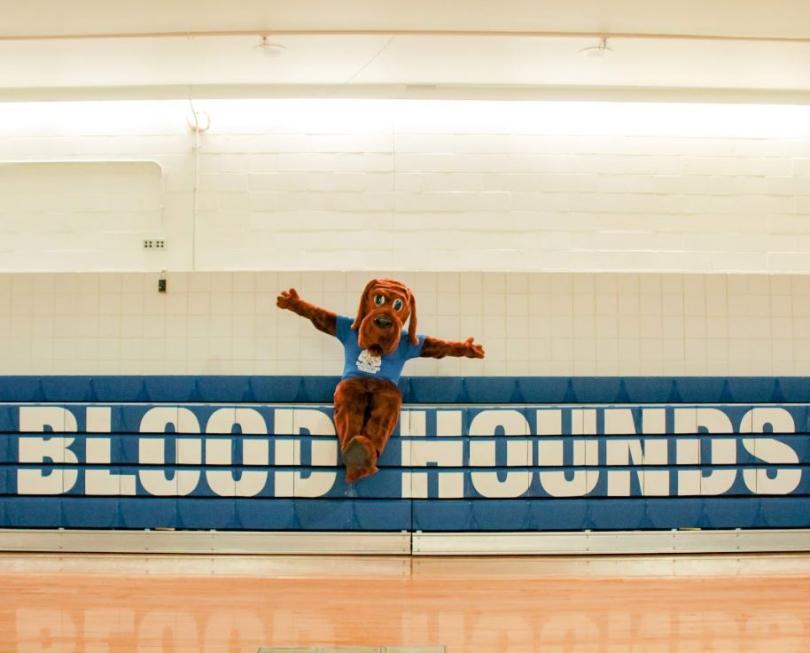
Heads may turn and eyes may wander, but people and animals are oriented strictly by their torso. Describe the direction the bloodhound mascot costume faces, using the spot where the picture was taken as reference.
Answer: facing the viewer
